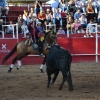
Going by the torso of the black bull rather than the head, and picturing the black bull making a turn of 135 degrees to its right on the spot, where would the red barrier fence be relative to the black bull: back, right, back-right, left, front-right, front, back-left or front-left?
left

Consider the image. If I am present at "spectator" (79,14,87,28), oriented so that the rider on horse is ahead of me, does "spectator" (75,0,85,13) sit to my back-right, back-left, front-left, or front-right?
back-right

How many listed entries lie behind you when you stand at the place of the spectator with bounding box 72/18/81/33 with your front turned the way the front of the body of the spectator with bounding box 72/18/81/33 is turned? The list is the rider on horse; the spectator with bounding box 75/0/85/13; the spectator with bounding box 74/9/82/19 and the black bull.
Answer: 2

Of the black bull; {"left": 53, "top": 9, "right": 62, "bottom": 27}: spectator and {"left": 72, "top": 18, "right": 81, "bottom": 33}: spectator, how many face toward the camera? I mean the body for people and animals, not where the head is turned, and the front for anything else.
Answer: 2

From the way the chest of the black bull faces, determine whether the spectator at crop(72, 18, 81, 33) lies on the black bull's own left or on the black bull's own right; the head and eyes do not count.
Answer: on the black bull's own right

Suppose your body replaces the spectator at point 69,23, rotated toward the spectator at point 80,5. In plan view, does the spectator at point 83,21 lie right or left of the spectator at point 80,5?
right

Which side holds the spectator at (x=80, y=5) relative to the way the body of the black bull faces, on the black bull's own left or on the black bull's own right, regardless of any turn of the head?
on the black bull's own right

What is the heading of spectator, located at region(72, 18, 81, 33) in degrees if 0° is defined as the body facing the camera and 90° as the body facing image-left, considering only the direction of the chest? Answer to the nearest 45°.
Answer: approximately 0°

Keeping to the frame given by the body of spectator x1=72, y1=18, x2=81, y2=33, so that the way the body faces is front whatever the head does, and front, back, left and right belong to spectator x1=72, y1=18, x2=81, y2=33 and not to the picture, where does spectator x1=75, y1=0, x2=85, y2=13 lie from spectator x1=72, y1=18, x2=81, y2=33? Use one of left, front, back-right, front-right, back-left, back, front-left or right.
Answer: back

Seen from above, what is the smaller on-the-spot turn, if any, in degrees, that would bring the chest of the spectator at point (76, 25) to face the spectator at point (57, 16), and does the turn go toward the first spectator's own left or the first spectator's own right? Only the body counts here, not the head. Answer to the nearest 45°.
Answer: approximately 135° to the first spectator's own right

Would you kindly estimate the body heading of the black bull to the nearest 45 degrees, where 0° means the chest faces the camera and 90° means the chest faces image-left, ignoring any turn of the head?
approximately 135°
